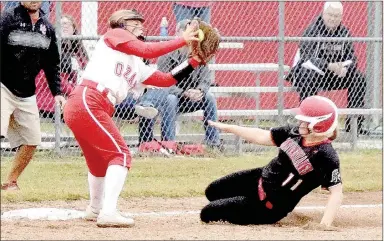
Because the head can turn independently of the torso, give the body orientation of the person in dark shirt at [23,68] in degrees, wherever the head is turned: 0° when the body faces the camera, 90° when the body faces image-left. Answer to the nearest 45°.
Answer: approximately 0°

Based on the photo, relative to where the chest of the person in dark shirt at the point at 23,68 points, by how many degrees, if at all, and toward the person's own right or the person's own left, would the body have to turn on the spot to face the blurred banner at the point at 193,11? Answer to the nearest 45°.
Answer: approximately 135° to the person's own left

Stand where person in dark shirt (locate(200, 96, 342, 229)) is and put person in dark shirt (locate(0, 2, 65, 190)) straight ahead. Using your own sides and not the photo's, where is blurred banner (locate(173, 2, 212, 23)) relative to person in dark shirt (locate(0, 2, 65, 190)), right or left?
right

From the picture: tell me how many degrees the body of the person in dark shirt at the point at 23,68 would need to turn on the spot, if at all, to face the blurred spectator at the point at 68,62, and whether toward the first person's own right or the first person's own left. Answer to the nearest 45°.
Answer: approximately 180°
